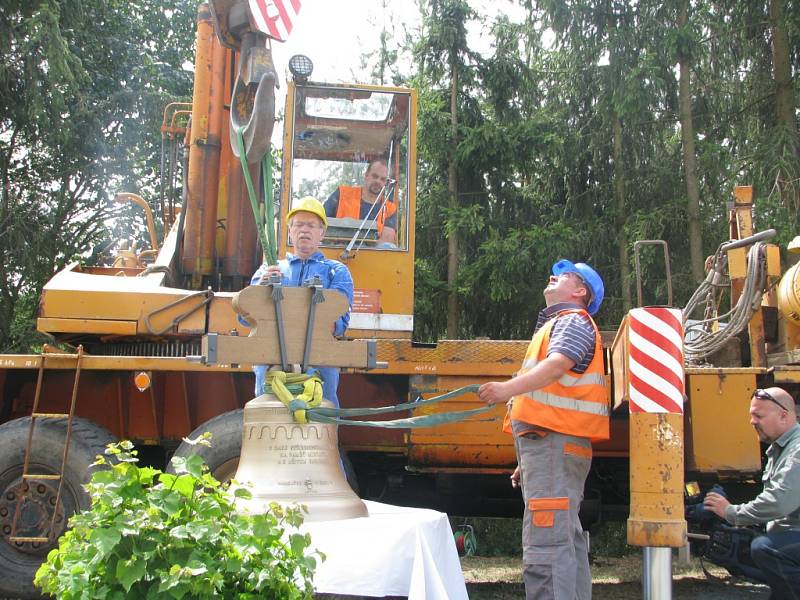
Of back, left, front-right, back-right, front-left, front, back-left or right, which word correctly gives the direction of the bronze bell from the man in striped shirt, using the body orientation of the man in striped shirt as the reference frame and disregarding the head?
front-left

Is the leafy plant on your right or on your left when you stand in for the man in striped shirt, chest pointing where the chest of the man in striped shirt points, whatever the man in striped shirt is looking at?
on your left

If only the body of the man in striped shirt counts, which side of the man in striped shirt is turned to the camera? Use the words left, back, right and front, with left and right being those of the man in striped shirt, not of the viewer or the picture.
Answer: left

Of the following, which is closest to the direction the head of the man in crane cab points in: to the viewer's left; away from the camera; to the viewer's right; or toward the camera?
toward the camera

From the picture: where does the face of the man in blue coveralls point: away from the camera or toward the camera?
toward the camera

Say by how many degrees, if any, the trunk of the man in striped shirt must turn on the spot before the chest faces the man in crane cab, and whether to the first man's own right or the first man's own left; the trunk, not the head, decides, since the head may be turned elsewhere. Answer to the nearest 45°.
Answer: approximately 45° to the first man's own right

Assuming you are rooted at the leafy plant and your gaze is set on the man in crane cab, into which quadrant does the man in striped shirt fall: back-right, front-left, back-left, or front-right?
front-right

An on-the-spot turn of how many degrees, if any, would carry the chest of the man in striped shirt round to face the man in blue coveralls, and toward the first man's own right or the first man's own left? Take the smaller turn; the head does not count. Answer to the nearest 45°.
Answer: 0° — they already face them
